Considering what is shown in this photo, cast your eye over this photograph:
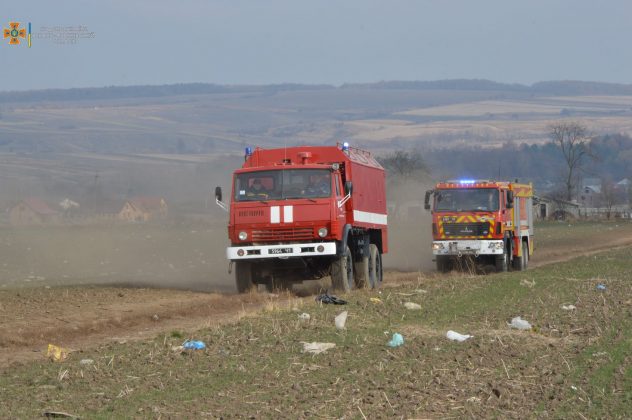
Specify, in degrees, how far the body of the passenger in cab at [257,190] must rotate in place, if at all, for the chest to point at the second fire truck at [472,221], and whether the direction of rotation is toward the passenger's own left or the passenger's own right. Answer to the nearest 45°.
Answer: approximately 135° to the passenger's own left

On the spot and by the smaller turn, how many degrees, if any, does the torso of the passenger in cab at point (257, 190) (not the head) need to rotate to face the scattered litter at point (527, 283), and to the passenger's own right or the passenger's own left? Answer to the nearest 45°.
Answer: approximately 90° to the passenger's own left

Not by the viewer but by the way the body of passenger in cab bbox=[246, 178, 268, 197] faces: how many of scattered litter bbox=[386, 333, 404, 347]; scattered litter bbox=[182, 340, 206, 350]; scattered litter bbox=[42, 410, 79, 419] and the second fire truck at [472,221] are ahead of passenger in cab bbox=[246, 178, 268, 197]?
3

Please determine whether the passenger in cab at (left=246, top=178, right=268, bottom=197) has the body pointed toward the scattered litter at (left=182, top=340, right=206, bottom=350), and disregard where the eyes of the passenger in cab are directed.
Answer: yes

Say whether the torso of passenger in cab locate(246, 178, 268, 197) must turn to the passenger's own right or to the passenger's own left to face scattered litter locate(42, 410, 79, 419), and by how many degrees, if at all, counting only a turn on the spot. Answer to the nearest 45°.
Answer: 0° — they already face it

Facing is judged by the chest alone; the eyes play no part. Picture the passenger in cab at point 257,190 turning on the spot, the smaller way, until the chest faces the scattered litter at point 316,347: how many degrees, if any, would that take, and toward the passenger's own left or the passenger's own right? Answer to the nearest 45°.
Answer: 0° — they already face it

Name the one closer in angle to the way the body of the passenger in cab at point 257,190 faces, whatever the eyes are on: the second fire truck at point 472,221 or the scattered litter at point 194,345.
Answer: the scattered litter

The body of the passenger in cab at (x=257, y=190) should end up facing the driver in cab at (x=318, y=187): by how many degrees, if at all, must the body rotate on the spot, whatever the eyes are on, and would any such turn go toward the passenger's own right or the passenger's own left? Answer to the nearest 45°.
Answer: approximately 90° to the passenger's own left

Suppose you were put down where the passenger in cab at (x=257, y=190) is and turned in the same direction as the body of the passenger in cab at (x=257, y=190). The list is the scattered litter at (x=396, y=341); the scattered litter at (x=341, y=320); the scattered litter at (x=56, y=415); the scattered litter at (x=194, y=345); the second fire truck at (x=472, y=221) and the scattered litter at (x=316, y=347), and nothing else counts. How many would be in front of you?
5

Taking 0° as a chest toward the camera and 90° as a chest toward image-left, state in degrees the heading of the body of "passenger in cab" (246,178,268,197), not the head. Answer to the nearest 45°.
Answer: approximately 0°

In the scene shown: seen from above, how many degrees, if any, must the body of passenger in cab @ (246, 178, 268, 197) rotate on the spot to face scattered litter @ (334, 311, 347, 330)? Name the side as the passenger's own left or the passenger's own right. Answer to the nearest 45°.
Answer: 0° — they already face it
